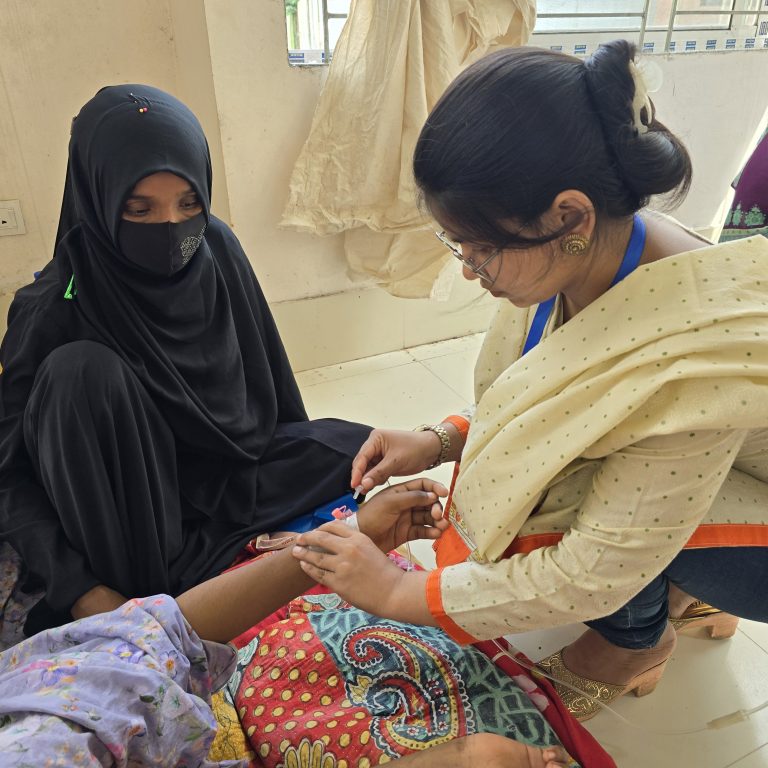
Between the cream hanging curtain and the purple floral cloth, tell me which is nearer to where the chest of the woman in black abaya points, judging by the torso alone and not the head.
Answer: the purple floral cloth

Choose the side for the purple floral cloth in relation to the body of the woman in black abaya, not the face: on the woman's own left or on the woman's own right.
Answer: on the woman's own right

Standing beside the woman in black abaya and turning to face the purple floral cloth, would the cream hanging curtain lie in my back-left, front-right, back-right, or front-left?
back-left

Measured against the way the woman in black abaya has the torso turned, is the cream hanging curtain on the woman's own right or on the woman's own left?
on the woman's own left

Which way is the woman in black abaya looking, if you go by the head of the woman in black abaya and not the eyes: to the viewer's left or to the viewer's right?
to the viewer's right

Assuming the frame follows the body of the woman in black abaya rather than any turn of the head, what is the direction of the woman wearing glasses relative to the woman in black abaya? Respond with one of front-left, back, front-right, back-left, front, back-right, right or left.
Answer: front

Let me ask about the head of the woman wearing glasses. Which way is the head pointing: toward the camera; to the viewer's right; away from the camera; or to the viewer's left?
to the viewer's left

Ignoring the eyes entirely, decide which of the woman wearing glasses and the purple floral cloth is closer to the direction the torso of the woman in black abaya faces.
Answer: the woman wearing glasses

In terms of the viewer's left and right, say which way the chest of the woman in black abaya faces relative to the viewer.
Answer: facing the viewer and to the right of the viewer
